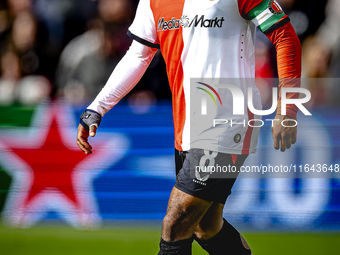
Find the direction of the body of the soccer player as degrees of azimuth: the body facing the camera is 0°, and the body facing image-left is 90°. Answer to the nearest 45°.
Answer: approximately 45°
